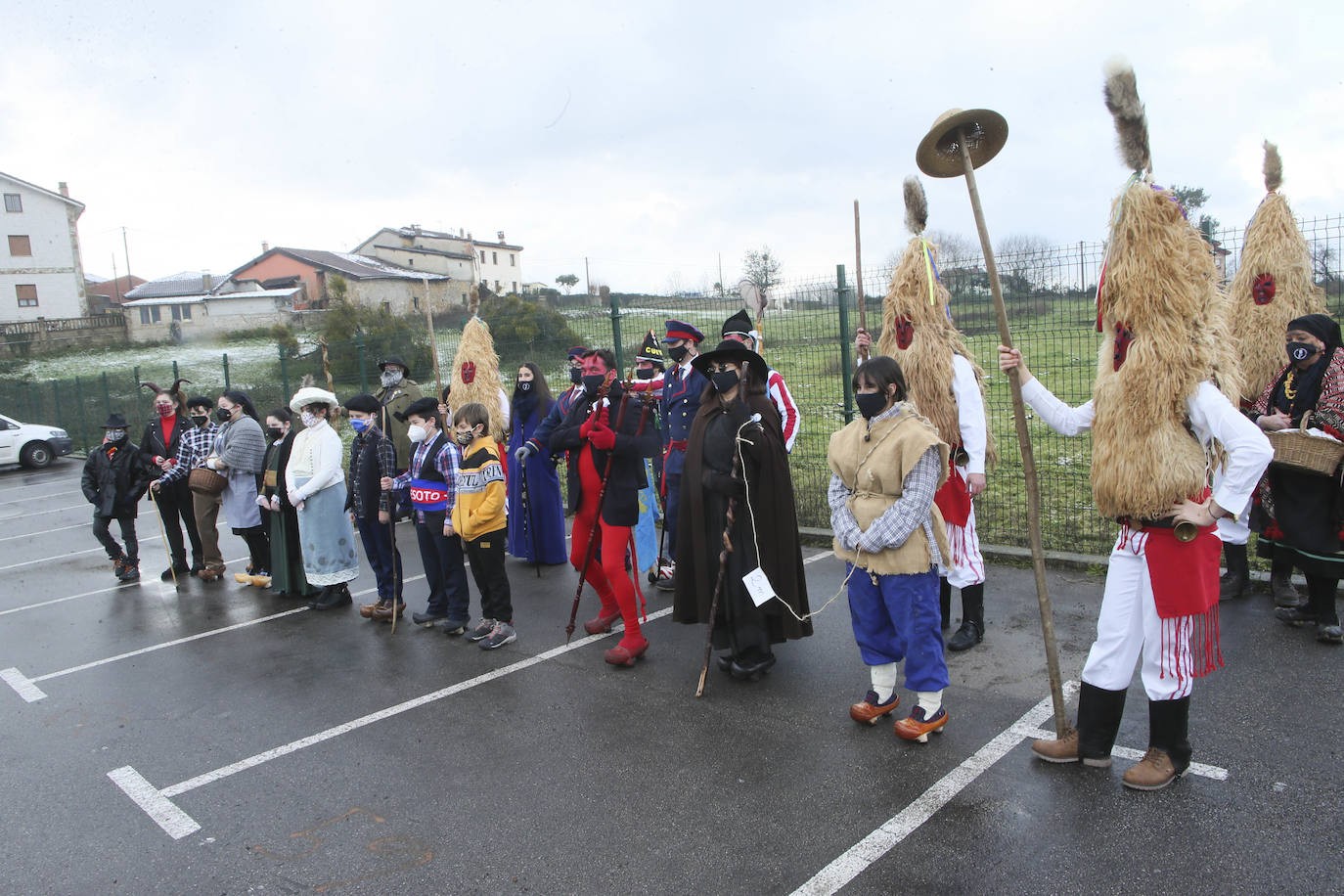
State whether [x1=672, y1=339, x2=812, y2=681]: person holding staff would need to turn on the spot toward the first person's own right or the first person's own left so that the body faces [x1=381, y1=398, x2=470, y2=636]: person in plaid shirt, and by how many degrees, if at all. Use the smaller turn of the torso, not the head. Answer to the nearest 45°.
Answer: approximately 90° to the first person's own right

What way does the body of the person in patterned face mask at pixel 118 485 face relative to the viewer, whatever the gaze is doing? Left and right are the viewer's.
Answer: facing the viewer

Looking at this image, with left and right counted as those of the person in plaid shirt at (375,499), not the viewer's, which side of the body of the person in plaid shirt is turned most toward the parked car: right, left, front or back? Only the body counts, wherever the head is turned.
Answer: right

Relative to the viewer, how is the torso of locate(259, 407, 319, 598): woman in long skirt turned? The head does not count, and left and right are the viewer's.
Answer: facing the viewer and to the left of the viewer

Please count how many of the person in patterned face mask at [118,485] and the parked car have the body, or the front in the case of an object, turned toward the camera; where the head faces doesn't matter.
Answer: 1

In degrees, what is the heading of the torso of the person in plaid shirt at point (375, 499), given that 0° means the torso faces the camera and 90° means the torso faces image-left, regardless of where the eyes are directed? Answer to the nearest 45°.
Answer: approximately 45°

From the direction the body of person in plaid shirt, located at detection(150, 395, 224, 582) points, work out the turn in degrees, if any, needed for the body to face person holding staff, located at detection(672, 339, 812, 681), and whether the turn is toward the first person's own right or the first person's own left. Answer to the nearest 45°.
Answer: approximately 90° to the first person's own left

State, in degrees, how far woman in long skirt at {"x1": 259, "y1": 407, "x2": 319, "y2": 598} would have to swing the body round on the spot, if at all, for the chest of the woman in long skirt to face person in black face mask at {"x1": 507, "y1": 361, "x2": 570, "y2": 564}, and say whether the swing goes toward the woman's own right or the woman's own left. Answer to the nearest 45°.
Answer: approximately 135° to the woman's own left

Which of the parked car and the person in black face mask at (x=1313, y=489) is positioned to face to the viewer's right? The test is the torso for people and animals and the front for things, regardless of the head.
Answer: the parked car

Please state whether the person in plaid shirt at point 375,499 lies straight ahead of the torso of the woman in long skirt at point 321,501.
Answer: no

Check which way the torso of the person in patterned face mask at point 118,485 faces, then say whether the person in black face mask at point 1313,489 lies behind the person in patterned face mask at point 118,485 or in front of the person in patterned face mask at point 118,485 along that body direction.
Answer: in front

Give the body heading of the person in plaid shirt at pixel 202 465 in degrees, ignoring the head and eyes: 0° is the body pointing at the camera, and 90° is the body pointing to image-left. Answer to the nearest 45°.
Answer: approximately 45°

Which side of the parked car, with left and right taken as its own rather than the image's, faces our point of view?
right

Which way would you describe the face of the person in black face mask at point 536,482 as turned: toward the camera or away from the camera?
toward the camera

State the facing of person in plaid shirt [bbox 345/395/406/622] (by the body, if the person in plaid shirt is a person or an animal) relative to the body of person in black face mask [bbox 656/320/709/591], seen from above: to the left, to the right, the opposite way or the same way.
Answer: the same way

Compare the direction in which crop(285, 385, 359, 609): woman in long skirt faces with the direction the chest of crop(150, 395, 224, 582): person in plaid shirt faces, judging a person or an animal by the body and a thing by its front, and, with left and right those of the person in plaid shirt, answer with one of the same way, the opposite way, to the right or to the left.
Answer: the same way

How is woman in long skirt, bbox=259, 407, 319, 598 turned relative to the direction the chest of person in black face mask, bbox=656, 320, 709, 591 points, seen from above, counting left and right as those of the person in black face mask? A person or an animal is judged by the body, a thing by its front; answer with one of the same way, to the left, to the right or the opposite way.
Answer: the same way
